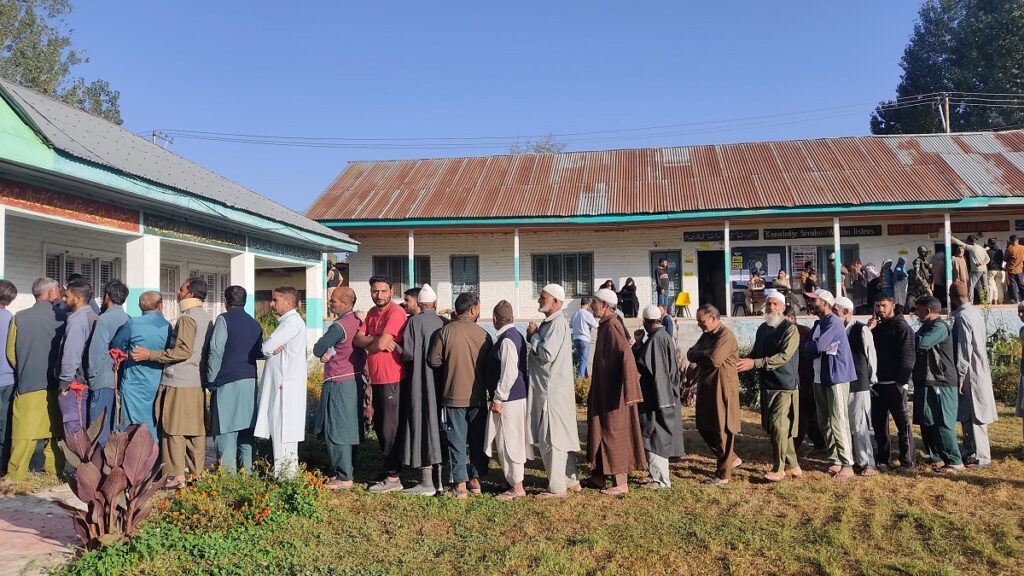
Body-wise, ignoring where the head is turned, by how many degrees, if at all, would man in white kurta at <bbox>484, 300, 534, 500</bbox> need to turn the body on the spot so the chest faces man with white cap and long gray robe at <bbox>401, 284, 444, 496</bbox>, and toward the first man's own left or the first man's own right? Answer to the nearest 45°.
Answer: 0° — they already face them

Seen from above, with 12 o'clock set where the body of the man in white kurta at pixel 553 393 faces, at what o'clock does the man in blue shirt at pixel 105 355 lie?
The man in blue shirt is roughly at 12 o'clock from the man in white kurta.

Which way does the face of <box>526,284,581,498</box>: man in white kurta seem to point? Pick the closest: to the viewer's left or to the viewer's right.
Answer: to the viewer's left

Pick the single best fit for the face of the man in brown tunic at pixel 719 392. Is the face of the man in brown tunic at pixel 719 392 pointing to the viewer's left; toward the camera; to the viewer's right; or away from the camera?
to the viewer's left

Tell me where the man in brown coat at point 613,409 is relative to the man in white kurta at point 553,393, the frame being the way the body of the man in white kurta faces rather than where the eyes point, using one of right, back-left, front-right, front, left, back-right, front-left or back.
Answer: back

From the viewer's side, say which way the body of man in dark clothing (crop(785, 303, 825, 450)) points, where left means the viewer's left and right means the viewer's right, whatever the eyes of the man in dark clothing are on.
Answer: facing to the left of the viewer

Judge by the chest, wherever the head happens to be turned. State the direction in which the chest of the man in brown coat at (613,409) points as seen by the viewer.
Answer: to the viewer's left

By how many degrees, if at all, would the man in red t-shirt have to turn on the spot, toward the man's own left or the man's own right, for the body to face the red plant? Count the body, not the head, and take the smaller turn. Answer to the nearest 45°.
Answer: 0° — they already face it

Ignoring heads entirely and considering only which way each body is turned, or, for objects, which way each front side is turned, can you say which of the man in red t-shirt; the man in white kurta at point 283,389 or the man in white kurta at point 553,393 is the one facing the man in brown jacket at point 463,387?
the man in white kurta at point 553,393

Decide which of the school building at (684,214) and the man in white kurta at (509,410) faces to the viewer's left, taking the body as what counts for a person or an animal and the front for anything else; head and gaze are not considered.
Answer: the man in white kurta

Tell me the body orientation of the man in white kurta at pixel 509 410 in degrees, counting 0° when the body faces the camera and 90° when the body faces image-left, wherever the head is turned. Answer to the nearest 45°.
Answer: approximately 90°

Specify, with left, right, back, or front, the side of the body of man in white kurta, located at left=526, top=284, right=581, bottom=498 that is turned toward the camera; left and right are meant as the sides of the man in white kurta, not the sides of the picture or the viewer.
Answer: left

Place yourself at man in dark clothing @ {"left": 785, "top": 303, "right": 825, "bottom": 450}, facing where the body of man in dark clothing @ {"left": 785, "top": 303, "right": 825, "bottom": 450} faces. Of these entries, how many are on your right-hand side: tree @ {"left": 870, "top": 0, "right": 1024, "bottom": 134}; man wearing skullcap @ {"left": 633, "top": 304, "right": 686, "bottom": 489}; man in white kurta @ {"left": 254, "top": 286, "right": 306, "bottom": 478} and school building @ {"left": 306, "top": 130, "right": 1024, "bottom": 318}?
2

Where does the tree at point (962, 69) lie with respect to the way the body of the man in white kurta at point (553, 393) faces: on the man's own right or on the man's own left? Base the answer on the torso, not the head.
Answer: on the man's own right
